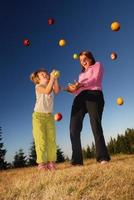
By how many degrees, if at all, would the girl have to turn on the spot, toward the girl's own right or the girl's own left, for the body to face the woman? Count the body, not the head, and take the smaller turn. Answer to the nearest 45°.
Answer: approximately 45° to the girl's own left

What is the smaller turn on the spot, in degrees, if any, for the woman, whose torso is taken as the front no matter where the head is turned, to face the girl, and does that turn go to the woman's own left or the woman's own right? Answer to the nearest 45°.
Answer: approximately 45° to the woman's own right

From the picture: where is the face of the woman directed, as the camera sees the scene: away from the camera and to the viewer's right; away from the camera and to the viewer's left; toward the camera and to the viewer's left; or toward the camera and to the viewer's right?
toward the camera and to the viewer's left

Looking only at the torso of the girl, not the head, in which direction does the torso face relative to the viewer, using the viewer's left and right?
facing the viewer and to the right of the viewer

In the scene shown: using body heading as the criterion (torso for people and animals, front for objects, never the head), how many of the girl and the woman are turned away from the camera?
0

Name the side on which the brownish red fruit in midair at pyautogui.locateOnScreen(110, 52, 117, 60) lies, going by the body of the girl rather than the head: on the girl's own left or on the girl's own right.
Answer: on the girl's own left
